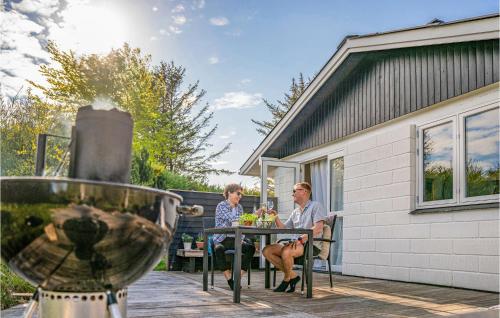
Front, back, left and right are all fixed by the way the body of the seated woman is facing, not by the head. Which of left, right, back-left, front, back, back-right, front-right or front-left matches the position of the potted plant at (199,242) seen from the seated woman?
back-left

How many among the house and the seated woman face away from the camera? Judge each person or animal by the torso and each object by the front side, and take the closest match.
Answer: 0

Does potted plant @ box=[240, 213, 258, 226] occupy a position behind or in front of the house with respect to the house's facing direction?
in front

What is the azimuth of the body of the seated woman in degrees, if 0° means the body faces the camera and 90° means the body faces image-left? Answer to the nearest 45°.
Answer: approximately 315°

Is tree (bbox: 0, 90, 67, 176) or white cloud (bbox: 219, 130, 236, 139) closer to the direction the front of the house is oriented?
the tree

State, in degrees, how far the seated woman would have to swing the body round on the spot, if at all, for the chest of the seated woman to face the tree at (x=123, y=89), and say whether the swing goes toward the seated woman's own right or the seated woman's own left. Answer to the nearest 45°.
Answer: approximately 135° to the seated woman's own left

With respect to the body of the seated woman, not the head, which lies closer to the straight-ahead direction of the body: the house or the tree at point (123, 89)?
the house

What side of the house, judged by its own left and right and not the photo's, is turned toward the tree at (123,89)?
right

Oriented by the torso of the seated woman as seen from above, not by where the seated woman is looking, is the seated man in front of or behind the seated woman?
in front

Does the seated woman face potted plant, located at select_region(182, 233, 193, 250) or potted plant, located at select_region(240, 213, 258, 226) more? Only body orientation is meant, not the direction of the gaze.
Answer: the potted plant, located at select_region(240, 213, 258, 226)

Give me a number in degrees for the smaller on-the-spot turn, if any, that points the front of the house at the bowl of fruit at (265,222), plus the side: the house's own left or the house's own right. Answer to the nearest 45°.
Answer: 0° — it already faces it

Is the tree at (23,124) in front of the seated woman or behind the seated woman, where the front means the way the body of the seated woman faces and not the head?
behind

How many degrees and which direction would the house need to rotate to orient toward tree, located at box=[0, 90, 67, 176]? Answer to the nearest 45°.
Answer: approximately 90° to its right

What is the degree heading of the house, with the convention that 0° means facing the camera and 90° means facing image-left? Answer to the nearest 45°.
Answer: approximately 45°

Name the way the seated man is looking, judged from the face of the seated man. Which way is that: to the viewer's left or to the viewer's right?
to the viewer's left
